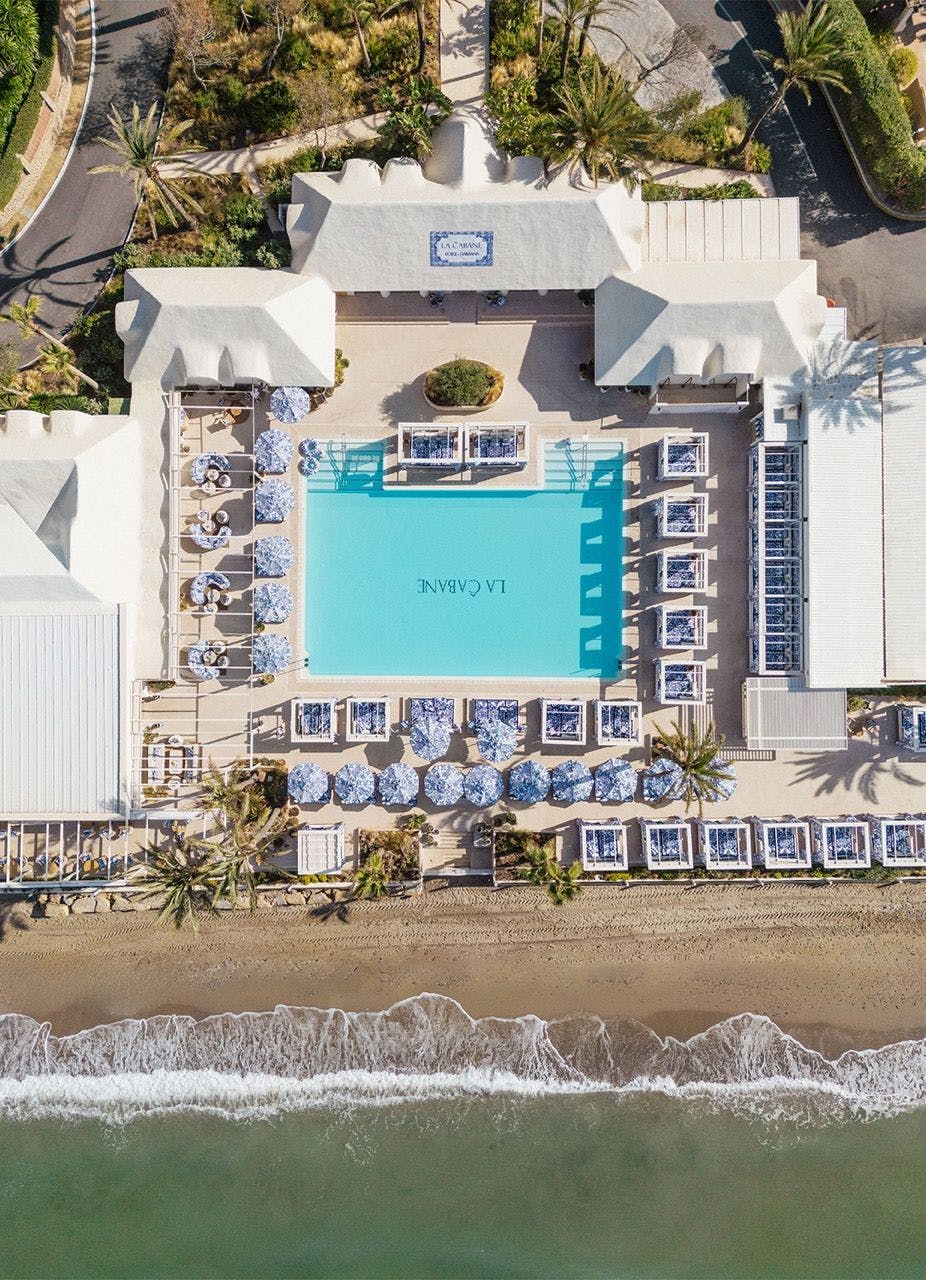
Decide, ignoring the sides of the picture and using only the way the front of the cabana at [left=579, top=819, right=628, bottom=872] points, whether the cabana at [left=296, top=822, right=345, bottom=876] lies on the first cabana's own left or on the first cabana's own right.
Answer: on the first cabana's own right

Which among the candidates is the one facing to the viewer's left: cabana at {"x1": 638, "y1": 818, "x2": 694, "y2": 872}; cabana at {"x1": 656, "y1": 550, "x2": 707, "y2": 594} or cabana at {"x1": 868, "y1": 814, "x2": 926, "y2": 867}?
cabana at {"x1": 656, "y1": 550, "x2": 707, "y2": 594}

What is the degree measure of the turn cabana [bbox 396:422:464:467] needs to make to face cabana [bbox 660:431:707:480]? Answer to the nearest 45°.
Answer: approximately 90° to its left

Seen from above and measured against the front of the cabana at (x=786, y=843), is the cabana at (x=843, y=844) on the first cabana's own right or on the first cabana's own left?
on the first cabana's own left

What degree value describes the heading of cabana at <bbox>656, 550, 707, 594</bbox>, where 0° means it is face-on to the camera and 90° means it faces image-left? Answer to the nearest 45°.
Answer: approximately 90°

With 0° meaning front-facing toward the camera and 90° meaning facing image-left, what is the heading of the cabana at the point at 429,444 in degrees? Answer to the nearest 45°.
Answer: approximately 0°
